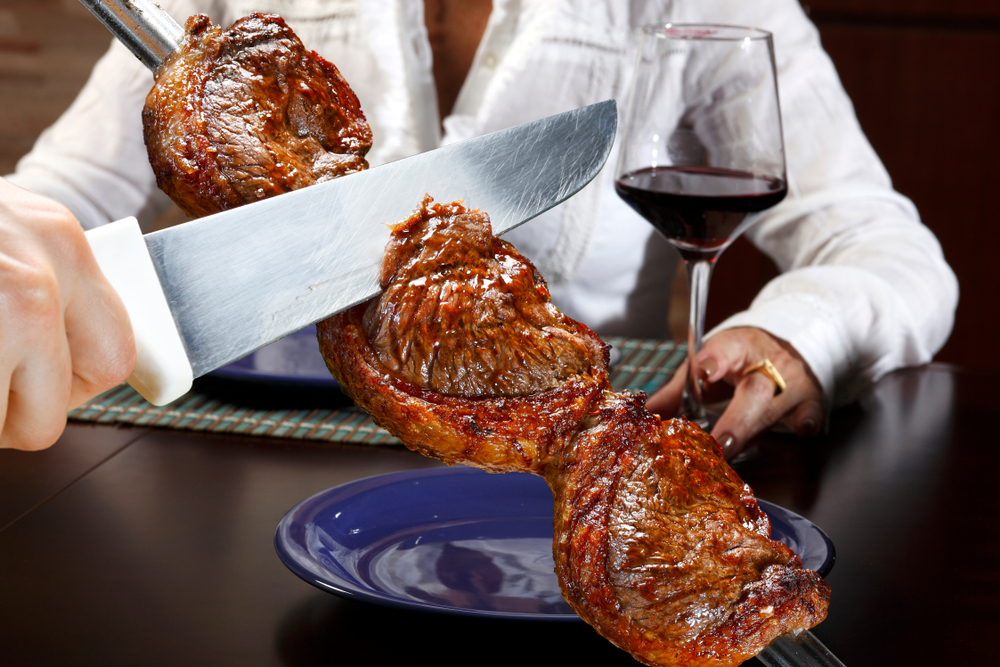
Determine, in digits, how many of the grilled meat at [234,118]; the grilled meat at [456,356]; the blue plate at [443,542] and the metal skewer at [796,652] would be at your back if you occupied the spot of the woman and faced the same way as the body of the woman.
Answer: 0

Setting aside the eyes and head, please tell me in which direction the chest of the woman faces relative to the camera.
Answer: toward the camera

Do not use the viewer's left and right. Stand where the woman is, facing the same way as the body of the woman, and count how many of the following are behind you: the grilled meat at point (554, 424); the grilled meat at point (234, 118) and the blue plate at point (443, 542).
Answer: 0

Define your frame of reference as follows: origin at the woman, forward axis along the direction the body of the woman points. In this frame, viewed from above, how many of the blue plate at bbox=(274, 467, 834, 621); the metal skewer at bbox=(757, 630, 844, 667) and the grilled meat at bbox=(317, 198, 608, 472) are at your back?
0

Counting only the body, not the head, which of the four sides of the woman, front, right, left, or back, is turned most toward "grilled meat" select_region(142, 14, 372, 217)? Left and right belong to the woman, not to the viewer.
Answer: front

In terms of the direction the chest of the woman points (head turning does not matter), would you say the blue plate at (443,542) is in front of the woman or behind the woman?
in front

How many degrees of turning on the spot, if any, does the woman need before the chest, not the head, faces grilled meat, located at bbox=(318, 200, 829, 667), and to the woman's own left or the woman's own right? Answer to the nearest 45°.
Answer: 0° — they already face it

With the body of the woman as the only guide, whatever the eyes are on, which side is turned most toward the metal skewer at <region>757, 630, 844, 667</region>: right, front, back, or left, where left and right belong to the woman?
front
